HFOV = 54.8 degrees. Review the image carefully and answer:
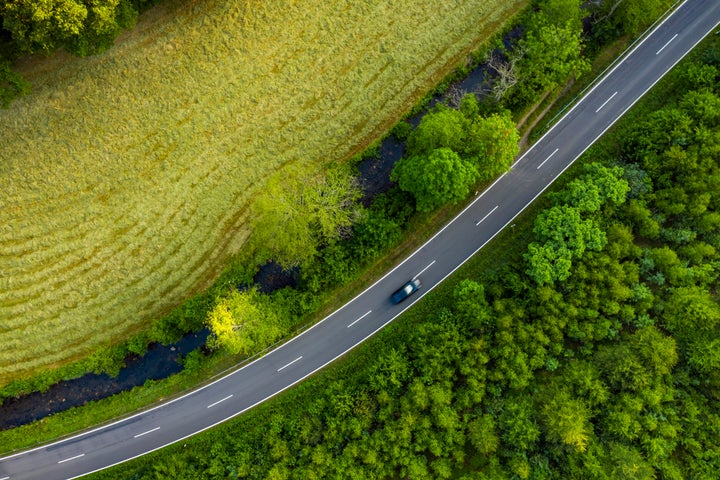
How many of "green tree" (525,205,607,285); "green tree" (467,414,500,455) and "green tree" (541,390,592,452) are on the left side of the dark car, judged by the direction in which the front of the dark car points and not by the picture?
0

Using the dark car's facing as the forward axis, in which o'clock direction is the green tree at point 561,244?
The green tree is roughly at 2 o'clock from the dark car.

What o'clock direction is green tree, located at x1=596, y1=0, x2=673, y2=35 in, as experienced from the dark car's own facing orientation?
The green tree is roughly at 1 o'clock from the dark car.

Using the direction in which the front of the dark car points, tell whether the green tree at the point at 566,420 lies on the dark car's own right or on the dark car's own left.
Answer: on the dark car's own right

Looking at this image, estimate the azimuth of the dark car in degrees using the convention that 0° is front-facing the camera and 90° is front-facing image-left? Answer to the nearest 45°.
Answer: approximately 225°

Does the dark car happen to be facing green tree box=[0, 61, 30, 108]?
no

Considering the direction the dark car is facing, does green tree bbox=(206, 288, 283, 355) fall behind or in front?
behind

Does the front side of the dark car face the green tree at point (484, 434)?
no
